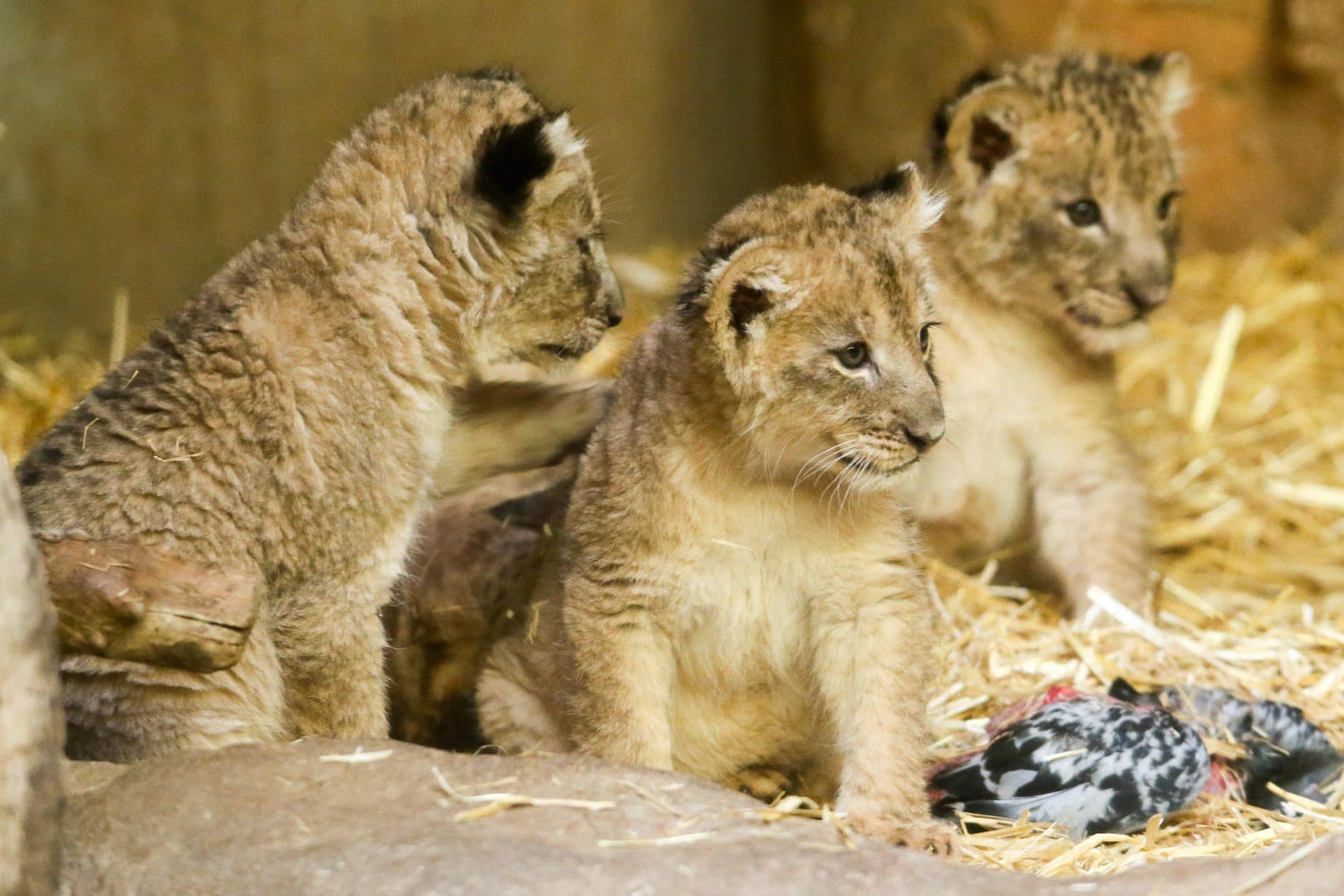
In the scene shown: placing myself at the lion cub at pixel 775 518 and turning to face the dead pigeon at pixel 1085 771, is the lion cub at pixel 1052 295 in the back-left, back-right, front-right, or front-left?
front-left

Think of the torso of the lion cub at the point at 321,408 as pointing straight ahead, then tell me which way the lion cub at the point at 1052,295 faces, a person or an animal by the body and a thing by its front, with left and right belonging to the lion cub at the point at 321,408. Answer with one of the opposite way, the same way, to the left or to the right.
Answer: to the right

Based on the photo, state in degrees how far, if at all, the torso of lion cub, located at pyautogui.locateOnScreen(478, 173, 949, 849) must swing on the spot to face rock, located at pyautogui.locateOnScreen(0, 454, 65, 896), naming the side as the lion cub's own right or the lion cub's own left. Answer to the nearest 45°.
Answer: approximately 90° to the lion cub's own right

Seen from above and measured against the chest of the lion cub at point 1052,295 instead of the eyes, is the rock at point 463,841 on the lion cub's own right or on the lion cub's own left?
on the lion cub's own right

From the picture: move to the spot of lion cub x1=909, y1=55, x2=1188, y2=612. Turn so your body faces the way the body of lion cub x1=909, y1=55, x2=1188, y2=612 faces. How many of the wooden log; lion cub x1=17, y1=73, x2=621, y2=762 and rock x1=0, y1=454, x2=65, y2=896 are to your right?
3

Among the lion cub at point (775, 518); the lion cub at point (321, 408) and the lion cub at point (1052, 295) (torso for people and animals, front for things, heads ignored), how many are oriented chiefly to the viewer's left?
0

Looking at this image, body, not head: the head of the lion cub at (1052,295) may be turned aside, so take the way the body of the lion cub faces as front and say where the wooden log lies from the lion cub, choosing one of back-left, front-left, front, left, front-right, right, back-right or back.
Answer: right

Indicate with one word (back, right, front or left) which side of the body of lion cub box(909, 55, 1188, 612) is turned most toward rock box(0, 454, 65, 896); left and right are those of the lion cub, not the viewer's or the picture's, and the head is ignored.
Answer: right

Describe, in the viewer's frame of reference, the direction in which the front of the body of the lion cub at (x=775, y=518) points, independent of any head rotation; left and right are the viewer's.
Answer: facing the viewer and to the right of the viewer

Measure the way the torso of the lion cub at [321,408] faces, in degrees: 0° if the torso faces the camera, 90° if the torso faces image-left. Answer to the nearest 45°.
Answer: approximately 270°

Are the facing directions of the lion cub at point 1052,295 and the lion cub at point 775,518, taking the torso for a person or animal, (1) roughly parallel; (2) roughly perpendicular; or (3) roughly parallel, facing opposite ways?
roughly parallel
